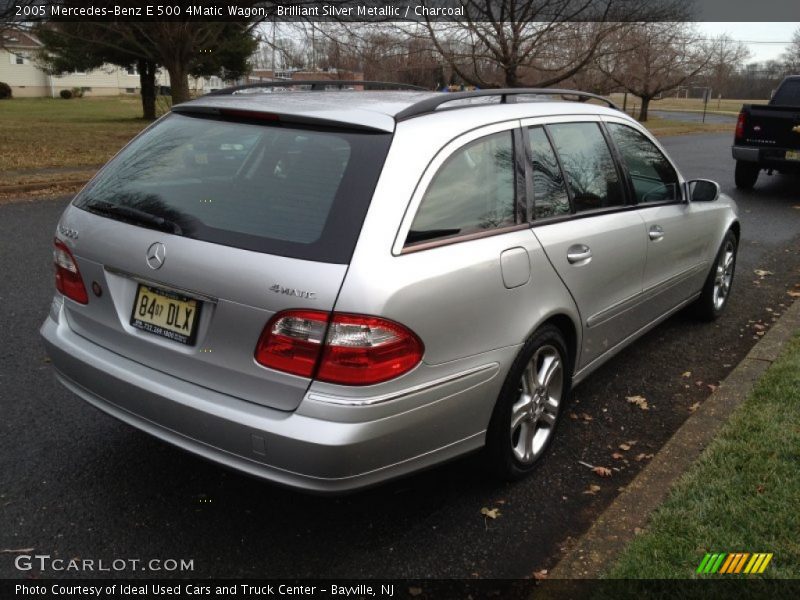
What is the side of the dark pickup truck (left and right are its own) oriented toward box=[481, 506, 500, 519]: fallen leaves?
back

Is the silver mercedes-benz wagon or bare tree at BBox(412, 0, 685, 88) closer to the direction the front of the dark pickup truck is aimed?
the bare tree

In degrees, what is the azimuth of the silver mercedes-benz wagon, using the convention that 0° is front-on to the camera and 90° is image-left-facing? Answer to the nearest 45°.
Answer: approximately 225°

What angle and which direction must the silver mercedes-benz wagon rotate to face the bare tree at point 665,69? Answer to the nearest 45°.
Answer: approximately 45° to its left

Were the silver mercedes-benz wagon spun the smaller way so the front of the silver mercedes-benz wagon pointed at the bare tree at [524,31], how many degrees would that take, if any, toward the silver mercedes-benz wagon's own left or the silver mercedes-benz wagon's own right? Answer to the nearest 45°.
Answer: approximately 45° to the silver mercedes-benz wagon's own left

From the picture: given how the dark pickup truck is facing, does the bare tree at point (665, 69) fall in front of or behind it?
in front

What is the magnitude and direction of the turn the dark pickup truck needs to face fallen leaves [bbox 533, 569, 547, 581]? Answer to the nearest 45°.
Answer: approximately 180°

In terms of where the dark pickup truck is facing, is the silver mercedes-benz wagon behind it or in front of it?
behind

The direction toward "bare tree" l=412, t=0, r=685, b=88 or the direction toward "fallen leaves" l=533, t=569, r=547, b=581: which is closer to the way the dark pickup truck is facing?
the bare tree

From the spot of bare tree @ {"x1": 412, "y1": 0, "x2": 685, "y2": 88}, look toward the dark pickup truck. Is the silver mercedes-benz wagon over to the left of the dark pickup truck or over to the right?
right

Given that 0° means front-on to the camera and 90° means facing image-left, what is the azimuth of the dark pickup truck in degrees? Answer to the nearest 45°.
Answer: approximately 180°
